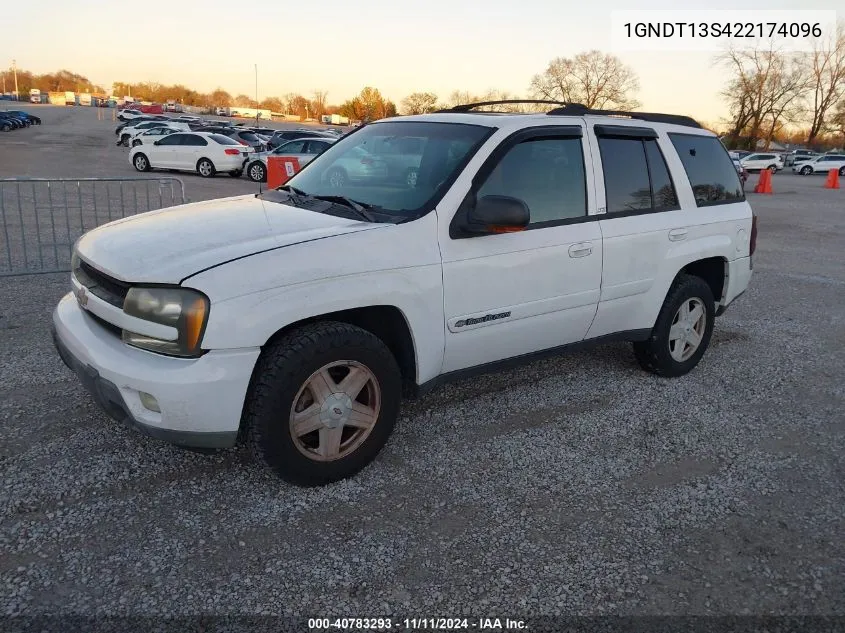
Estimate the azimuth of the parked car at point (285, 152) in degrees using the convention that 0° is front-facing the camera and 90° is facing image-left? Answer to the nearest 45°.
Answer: approximately 90°

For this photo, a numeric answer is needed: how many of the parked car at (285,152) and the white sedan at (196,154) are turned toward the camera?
0

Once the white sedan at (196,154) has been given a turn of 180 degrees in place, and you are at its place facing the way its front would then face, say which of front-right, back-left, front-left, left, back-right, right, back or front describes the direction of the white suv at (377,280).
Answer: front-right

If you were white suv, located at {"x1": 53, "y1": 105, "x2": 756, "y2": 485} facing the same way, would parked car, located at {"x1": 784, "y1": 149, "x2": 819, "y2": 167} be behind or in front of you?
behind

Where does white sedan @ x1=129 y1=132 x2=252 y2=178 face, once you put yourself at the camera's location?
facing away from the viewer and to the left of the viewer

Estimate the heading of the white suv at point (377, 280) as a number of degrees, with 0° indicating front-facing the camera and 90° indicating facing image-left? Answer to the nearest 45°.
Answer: approximately 45°
